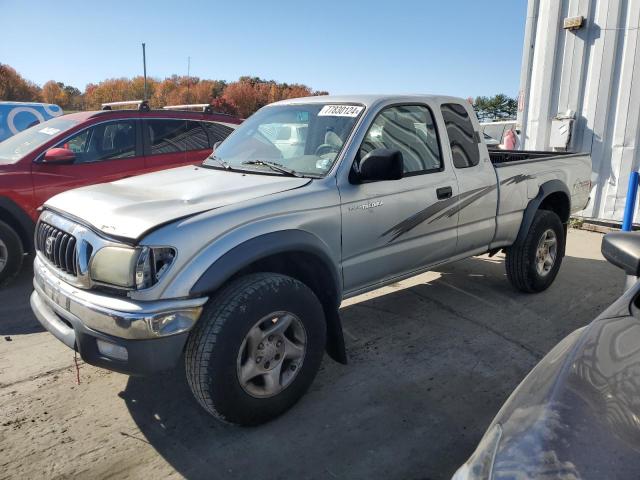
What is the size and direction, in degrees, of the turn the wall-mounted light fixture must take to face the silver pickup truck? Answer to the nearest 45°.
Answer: approximately 45° to its left

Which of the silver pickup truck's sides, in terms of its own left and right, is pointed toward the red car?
right

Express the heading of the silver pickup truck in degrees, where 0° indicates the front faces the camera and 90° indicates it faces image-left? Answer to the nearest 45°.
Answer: approximately 45°

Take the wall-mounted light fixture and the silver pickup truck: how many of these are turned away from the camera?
0

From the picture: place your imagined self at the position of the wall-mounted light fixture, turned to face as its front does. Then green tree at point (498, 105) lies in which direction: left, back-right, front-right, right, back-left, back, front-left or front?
back-right

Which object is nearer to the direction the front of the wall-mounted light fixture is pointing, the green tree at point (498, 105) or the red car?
the red car

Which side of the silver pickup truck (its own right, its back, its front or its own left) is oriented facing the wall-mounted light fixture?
back

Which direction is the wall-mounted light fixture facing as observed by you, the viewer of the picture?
facing the viewer and to the left of the viewer

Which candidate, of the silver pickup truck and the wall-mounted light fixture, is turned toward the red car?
the wall-mounted light fixture

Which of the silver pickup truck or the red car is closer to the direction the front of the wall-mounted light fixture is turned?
the red car

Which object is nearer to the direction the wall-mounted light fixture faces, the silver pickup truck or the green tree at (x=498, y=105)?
the silver pickup truck

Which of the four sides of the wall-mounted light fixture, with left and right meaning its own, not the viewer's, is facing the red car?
front
